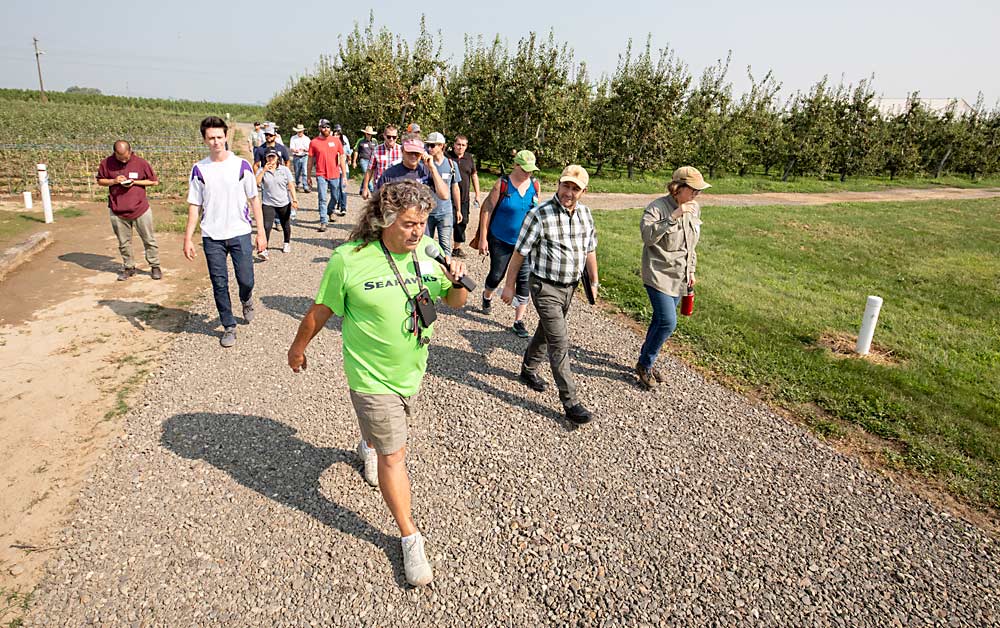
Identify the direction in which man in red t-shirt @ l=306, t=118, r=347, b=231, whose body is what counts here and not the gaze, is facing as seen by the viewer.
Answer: toward the camera

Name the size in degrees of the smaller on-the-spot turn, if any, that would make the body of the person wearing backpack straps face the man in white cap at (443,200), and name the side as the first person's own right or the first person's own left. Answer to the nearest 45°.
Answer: approximately 180°

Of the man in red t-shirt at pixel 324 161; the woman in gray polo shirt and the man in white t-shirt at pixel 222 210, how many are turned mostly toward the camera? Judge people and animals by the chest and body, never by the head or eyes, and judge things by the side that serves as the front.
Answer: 3

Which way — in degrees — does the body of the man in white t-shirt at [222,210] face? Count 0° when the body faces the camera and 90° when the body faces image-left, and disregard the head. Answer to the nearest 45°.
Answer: approximately 0°

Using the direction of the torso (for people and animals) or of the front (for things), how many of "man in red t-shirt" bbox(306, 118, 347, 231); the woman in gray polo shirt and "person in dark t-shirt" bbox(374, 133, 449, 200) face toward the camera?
3

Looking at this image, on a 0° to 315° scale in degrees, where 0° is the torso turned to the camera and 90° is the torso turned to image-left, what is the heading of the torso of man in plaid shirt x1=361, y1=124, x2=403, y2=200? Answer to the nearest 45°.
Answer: approximately 0°

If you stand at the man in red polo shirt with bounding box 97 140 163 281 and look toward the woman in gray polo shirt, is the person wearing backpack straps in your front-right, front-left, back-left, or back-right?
front-right

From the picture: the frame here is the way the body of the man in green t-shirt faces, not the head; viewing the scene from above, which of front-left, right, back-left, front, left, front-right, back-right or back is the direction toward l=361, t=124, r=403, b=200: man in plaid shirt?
back-left

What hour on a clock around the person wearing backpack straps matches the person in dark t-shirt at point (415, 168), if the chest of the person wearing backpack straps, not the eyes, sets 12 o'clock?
The person in dark t-shirt is roughly at 5 o'clock from the person wearing backpack straps.

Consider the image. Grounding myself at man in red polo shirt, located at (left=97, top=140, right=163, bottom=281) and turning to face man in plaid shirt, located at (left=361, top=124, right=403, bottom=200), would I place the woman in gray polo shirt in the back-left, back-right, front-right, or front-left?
front-left

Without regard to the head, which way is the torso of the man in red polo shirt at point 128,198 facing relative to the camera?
toward the camera

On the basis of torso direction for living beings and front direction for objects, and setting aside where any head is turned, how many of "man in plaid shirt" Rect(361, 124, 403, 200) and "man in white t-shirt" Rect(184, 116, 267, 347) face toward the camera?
2

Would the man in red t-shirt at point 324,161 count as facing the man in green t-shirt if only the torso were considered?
yes

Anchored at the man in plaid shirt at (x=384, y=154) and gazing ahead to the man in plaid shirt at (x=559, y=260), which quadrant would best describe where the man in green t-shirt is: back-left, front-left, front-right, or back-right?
front-right

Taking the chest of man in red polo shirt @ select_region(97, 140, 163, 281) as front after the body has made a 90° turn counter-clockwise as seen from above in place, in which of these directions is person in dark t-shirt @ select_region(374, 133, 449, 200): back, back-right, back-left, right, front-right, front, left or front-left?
front-right

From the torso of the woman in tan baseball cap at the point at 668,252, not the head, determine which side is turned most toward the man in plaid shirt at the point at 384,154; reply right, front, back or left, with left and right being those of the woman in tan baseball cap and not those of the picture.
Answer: back

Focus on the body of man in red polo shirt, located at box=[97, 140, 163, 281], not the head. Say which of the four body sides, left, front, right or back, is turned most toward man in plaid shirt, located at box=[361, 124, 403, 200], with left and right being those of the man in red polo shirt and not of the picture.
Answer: left
